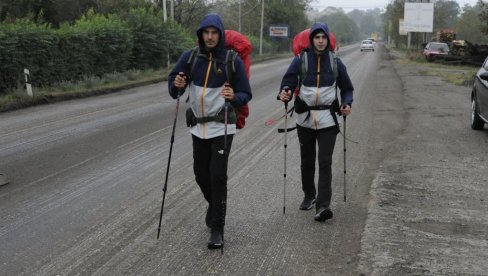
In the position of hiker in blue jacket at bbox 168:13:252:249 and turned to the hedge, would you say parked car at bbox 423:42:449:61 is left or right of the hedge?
right

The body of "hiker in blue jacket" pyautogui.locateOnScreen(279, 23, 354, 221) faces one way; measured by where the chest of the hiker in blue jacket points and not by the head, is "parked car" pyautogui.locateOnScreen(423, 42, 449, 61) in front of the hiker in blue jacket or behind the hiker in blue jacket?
behind

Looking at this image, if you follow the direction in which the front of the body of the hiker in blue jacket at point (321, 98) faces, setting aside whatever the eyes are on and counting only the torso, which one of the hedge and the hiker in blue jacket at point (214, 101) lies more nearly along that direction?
the hiker in blue jacket

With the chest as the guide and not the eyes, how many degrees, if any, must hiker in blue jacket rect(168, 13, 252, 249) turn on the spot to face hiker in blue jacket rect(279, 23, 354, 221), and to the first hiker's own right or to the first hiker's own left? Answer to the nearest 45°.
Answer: approximately 135° to the first hiker's own left

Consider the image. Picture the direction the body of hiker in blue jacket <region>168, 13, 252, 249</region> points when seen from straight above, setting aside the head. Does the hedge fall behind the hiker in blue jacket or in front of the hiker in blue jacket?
behind

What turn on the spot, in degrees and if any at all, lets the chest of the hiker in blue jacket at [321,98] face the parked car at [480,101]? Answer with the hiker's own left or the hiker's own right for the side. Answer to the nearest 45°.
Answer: approximately 135° to the hiker's own left

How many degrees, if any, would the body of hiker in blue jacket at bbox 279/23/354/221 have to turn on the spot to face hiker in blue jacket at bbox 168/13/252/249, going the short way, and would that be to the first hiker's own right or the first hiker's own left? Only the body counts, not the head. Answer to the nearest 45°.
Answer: approximately 45° to the first hiker's own right

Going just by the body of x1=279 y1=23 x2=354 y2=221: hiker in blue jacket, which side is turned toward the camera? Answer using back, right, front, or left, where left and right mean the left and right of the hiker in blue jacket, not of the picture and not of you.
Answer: front

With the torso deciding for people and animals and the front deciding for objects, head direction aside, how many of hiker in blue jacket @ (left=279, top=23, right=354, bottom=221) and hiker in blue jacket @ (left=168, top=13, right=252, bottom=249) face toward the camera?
2

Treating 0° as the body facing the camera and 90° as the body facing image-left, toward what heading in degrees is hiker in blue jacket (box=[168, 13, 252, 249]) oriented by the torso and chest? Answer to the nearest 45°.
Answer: approximately 0°

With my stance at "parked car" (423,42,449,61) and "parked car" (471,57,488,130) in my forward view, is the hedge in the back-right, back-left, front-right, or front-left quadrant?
front-right

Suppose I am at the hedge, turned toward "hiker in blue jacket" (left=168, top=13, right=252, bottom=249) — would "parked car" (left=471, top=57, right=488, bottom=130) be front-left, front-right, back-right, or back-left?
front-left

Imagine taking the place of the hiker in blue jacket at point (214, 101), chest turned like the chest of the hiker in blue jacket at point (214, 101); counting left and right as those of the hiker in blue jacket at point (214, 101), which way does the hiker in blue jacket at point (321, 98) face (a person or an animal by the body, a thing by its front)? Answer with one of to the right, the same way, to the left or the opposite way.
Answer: the same way

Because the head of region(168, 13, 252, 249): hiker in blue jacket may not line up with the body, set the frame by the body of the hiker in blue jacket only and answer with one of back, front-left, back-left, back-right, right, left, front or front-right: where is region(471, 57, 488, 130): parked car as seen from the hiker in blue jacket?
back-left
